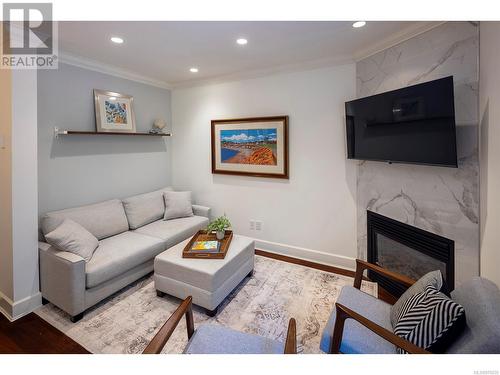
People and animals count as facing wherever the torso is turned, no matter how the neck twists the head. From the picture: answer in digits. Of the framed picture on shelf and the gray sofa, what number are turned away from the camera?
0

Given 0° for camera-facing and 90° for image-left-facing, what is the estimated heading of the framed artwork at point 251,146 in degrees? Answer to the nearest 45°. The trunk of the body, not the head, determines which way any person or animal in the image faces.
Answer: approximately 45°

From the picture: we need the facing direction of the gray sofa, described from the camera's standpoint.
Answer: facing the viewer and to the right of the viewer

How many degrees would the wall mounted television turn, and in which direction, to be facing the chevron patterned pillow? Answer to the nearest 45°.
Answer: approximately 45° to its left

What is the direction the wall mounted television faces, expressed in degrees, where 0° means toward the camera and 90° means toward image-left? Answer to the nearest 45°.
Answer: approximately 45°

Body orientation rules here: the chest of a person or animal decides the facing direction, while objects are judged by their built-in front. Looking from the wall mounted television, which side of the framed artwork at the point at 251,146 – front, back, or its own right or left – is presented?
left

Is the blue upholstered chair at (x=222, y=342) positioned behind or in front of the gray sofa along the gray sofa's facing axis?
in front

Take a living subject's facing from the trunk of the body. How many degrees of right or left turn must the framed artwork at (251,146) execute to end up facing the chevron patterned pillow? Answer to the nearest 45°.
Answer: approximately 45° to its left
